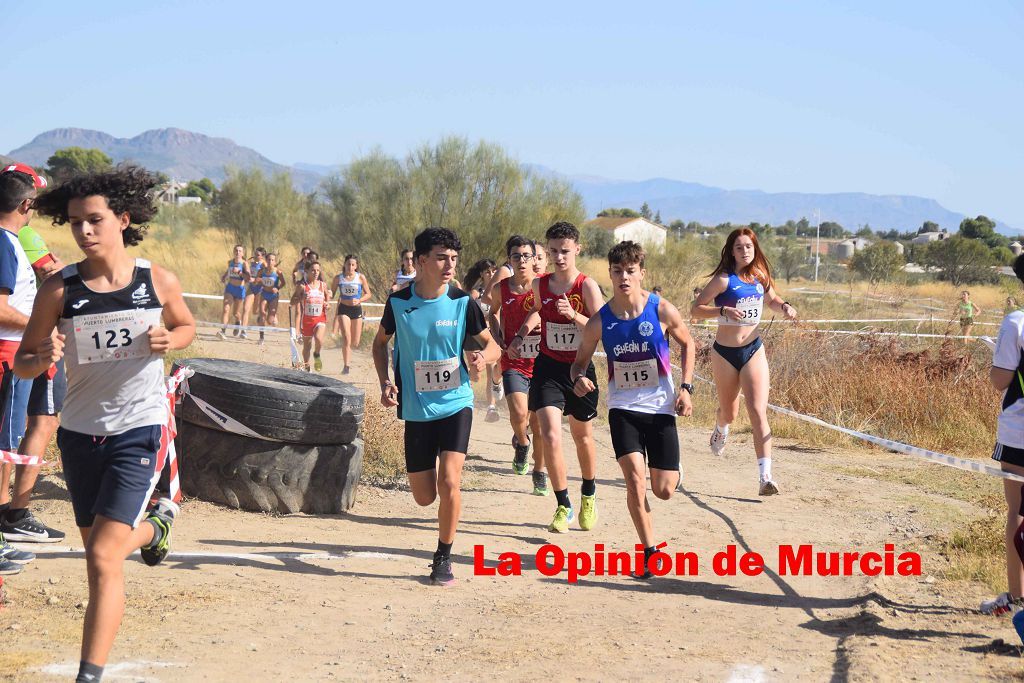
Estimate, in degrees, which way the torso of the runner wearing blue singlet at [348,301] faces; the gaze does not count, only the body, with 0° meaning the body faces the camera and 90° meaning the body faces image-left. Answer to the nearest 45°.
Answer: approximately 0°

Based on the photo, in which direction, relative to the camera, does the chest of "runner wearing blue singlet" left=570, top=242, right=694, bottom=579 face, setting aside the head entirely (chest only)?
toward the camera

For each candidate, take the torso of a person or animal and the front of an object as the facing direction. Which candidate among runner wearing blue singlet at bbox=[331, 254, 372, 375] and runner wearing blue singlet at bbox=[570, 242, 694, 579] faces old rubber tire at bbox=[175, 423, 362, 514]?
runner wearing blue singlet at bbox=[331, 254, 372, 375]

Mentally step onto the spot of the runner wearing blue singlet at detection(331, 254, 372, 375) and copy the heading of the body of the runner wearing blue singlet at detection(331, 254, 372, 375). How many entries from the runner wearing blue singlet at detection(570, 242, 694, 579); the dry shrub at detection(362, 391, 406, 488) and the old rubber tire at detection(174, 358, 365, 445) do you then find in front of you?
3

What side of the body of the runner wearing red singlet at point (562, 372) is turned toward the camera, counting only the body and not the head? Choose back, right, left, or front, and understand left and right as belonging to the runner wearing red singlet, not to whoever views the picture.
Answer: front

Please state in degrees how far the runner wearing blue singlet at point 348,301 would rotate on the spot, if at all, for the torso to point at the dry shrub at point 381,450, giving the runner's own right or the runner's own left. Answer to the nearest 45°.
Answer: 0° — they already face it

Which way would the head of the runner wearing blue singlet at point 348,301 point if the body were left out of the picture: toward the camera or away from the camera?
toward the camera

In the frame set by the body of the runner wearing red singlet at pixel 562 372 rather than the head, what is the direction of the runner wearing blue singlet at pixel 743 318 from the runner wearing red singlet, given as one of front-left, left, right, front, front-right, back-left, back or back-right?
back-left

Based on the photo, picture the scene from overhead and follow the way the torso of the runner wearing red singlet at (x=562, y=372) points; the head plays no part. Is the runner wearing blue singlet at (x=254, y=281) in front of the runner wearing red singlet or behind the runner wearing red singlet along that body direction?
behind

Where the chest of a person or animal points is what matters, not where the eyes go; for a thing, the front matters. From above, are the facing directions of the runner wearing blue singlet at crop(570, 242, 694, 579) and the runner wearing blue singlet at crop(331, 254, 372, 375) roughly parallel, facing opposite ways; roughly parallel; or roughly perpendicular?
roughly parallel

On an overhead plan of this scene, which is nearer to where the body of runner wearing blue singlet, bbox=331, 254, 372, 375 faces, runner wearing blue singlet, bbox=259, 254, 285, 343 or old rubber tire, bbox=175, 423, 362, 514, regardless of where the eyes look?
the old rubber tire

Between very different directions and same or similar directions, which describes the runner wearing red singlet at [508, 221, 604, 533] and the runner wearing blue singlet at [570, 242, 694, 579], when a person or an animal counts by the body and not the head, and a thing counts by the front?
same or similar directions

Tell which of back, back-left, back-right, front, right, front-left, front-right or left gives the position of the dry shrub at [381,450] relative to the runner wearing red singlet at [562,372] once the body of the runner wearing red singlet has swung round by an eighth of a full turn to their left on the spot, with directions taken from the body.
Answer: back

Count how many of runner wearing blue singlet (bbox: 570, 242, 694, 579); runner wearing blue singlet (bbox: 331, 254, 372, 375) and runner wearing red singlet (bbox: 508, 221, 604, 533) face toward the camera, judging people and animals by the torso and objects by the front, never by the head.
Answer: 3
